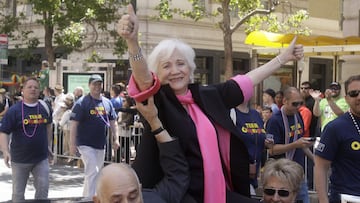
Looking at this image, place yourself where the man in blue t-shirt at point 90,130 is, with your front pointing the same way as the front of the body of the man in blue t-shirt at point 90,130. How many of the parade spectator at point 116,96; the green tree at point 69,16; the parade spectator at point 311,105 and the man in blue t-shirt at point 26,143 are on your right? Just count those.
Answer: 1

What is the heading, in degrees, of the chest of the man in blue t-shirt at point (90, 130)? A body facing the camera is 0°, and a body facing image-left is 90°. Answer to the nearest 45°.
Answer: approximately 315°

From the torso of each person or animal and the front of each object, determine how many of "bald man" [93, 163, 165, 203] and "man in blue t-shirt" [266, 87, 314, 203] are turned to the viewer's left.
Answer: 0
